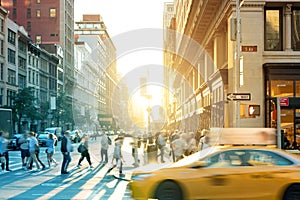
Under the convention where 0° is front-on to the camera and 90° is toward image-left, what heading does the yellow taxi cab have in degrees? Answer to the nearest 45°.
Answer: approximately 90°
